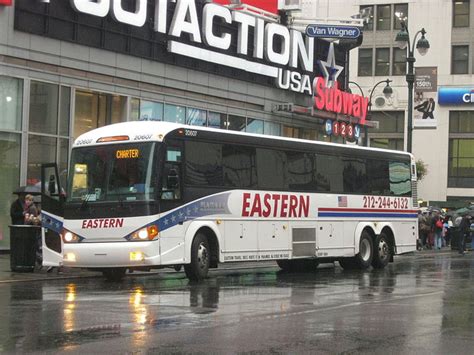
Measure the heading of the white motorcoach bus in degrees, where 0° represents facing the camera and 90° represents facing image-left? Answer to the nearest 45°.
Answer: approximately 45°

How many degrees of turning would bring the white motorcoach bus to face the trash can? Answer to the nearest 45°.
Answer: approximately 45° to its right

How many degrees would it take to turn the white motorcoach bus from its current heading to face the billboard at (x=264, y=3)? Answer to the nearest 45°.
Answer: approximately 135° to its right

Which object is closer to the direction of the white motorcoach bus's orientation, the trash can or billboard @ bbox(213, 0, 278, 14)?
the trash can
